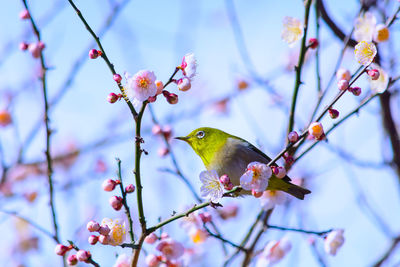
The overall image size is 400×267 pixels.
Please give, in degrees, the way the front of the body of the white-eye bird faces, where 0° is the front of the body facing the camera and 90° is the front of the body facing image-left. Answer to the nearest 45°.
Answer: approximately 90°

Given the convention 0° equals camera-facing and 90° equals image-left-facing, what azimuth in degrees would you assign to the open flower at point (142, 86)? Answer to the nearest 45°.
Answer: approximately 0°

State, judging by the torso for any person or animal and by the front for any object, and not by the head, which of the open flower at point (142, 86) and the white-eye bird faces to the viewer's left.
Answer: the white-eye bird

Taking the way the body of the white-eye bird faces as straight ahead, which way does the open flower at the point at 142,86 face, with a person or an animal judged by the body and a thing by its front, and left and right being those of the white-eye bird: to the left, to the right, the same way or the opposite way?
to the left

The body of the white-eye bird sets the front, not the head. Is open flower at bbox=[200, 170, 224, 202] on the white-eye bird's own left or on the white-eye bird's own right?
on the white-eye bird's own left

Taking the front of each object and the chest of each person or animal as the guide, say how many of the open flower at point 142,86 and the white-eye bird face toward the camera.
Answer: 1
